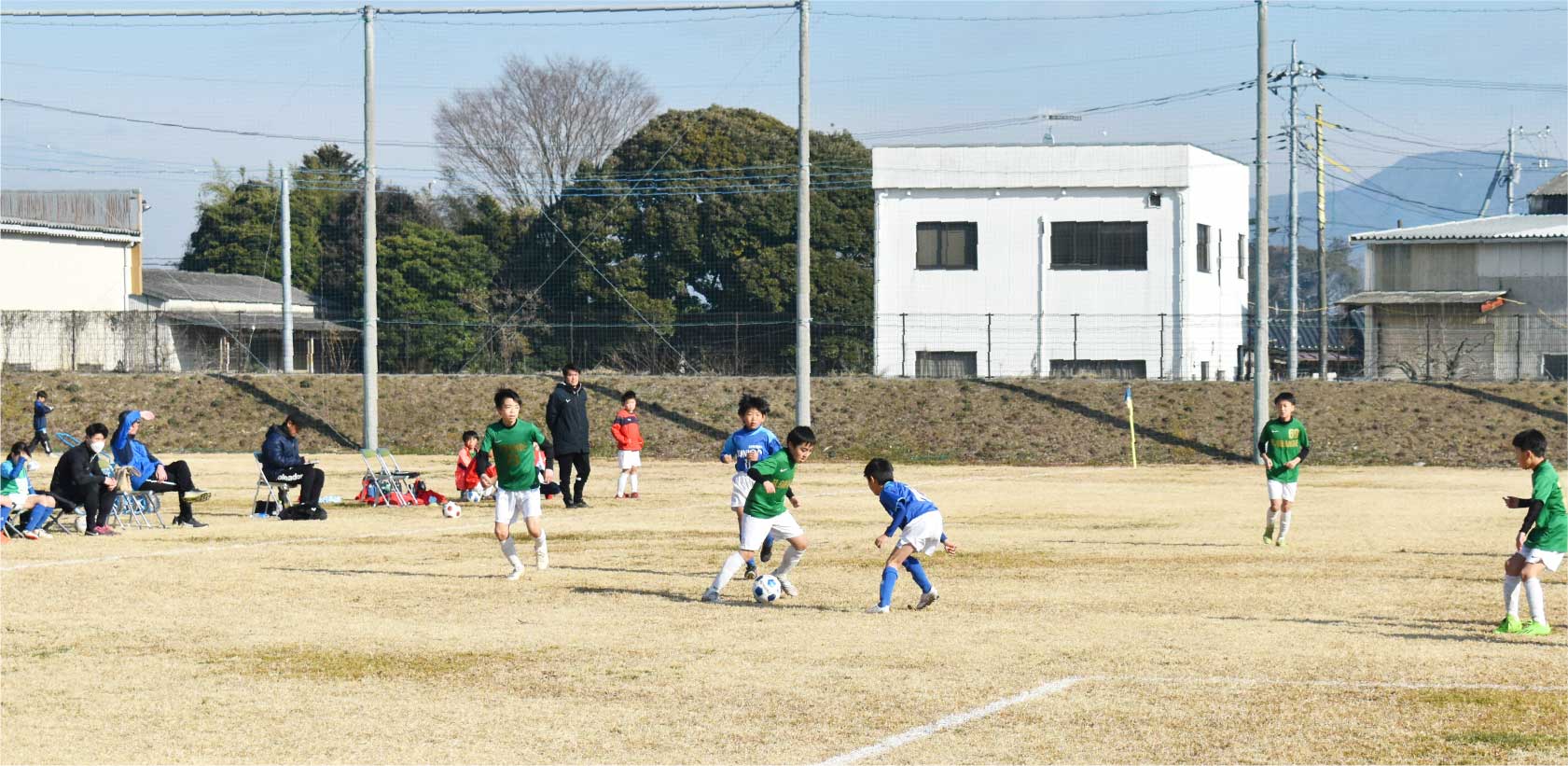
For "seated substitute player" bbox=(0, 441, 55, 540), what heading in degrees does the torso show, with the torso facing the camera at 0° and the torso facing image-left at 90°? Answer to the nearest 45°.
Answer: approximately 315°

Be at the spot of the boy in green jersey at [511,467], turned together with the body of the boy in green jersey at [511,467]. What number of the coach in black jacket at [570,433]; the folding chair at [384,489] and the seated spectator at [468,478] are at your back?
3

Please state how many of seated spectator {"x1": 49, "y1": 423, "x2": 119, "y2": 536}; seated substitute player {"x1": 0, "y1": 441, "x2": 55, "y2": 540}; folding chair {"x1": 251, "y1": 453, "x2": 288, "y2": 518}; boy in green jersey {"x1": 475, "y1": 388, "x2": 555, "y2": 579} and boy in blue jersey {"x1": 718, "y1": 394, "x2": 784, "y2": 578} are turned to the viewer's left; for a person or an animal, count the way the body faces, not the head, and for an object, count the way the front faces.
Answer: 0

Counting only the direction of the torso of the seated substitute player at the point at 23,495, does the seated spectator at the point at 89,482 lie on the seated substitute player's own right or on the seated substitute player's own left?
on the seated substitute player's own left

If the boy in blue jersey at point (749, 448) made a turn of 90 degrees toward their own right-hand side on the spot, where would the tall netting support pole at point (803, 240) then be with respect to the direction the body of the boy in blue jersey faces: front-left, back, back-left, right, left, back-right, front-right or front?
right

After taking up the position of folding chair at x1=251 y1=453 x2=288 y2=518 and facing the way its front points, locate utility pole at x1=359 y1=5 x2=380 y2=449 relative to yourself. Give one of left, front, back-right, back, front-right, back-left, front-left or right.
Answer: left

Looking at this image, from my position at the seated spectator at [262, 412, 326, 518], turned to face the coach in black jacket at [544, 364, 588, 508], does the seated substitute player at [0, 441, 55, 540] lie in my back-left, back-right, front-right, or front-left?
back-right

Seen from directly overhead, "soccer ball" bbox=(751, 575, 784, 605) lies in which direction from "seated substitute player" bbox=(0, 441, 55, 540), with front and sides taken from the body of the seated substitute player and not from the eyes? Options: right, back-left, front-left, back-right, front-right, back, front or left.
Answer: front

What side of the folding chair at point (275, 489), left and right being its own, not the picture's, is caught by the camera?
right

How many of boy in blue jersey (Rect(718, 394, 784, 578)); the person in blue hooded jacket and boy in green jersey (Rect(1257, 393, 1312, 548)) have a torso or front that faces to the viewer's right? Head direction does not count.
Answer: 1

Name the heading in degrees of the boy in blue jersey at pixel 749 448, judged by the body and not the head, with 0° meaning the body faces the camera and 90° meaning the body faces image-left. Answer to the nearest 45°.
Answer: approximately 0°

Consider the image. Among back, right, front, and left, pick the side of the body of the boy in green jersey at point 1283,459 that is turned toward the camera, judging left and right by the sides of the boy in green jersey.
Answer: front

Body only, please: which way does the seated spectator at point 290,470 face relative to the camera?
to the viewer's right

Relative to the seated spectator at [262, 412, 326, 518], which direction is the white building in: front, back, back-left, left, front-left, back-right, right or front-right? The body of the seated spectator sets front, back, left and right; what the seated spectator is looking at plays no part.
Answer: front-left

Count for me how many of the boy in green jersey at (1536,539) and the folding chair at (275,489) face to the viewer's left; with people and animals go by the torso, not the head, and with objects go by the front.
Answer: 1

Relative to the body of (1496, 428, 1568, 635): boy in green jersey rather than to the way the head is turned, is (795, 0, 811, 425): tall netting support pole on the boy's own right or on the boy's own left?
on the boy's own right

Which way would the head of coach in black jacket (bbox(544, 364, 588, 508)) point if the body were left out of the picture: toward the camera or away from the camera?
toward the camera
